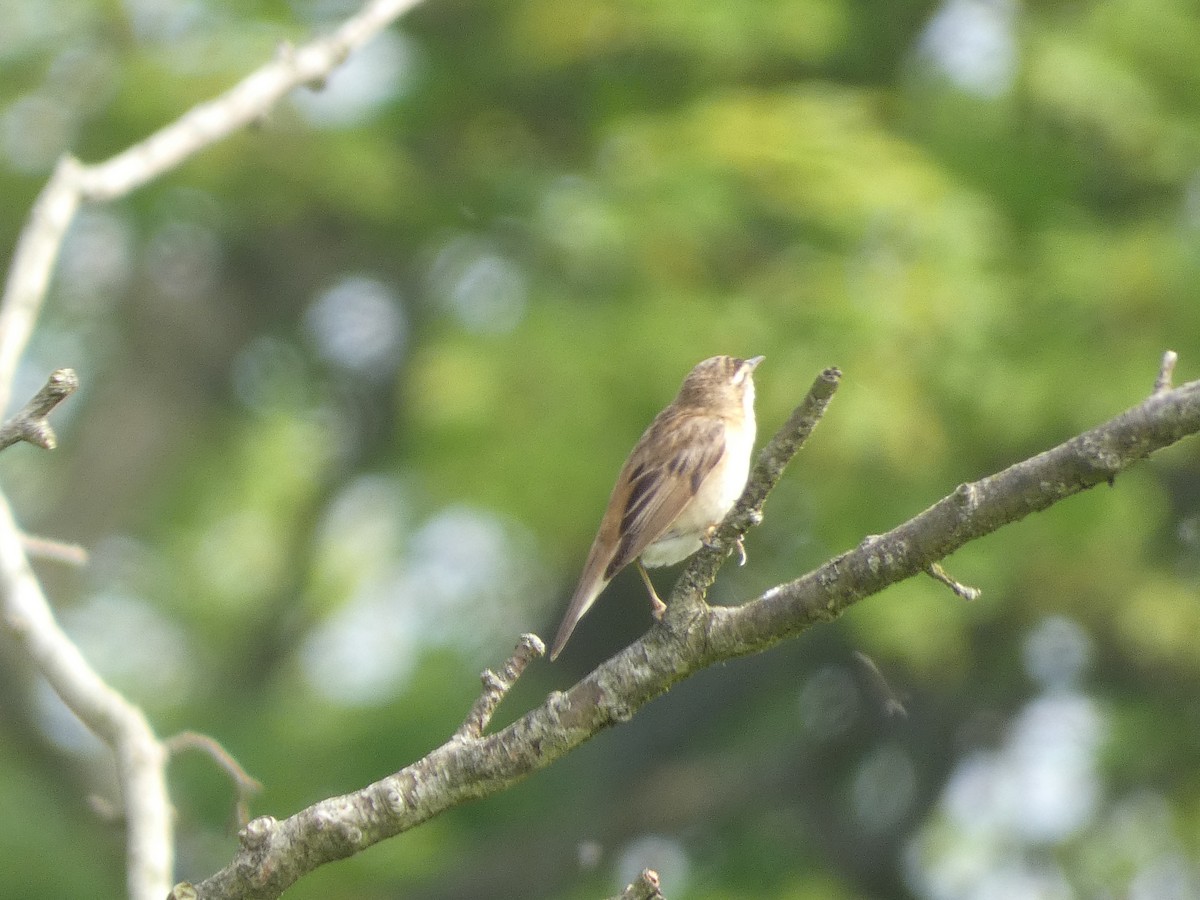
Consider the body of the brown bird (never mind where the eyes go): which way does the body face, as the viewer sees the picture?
to the viewer's right

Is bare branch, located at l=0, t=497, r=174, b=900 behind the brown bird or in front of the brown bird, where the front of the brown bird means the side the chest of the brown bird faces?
behind
